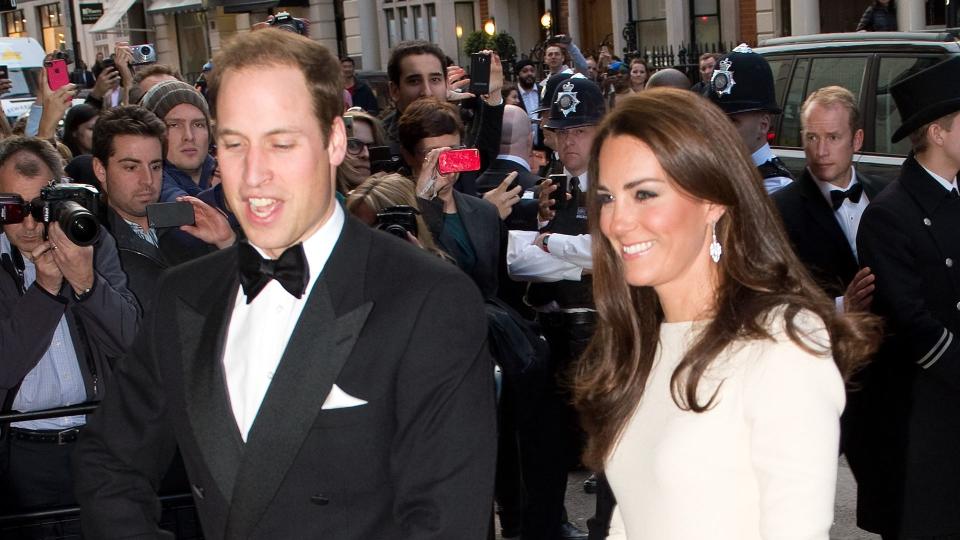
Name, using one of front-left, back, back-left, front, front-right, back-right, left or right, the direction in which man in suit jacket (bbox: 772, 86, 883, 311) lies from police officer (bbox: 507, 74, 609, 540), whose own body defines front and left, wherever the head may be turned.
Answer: left

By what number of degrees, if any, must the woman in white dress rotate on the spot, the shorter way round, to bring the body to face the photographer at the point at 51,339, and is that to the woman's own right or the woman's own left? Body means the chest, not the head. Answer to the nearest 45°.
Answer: approximately 90° to the woman's own right

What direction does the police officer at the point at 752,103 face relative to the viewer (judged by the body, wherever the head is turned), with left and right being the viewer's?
facing the viewer and to the left of the viewer

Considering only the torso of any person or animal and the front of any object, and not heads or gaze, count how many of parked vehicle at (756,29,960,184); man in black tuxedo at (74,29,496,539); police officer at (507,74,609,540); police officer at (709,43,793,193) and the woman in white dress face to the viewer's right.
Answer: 1

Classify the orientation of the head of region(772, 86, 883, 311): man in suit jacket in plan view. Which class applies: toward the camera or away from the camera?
toward the camera

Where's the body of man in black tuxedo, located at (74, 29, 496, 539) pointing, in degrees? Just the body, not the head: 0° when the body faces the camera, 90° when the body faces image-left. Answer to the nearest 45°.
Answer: approximately 45°

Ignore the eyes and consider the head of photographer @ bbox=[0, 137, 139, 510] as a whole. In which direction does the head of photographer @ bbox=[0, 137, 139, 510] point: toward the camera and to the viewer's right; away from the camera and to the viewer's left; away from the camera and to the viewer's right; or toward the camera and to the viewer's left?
toward the camera and to the viewer's right

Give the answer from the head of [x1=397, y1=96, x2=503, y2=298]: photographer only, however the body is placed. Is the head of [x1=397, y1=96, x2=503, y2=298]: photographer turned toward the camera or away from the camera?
toward the camera

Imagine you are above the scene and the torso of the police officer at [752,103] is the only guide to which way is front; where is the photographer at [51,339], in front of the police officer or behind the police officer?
in front

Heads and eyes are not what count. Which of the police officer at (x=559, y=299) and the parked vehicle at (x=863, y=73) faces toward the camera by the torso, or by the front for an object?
the police officer

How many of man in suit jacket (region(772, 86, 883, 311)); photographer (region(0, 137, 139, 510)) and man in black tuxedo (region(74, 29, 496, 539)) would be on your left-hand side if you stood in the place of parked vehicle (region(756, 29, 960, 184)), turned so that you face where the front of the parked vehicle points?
0

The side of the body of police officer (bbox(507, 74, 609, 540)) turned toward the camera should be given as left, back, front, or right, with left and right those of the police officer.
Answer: front

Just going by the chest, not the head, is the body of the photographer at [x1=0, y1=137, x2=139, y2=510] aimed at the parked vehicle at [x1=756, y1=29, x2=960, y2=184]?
no
